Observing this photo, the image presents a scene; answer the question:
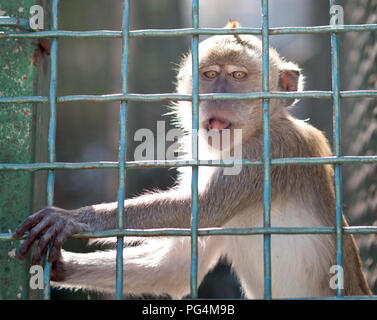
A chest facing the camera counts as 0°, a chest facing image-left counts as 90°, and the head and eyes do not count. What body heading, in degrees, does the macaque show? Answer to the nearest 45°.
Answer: approximately 45°
